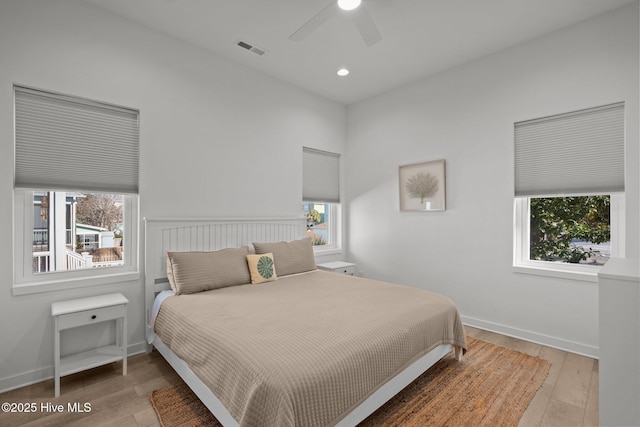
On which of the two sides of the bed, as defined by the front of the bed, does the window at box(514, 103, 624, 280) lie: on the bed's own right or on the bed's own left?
on the bed's own left

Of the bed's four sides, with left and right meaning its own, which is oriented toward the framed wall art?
left

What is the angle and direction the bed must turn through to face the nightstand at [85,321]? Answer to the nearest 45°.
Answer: approximately 135° to its right

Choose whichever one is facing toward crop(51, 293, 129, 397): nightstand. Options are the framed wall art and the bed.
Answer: the framed wall art

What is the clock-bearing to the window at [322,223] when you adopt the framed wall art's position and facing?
The window is roughly at 2 o'clock from the framed wall art.

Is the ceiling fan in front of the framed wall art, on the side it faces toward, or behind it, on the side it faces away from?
in front

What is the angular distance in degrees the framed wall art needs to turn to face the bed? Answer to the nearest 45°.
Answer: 0° — it already faces it

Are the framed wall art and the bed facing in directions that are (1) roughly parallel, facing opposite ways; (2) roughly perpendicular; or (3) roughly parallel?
roughly perpendicular

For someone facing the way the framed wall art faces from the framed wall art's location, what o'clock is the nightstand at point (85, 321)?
The nightstand is roughly at 12 o'clock from the framed wall art.

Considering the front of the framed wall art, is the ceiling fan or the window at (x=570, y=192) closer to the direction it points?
the ceiling fan

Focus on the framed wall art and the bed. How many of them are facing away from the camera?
0

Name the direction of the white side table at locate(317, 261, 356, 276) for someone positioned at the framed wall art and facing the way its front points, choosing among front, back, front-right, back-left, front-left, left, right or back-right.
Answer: front-right

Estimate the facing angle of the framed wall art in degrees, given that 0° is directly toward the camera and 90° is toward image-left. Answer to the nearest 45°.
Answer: approximately 45°

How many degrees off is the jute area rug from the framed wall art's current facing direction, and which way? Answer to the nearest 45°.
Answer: approximately 45° to its left
